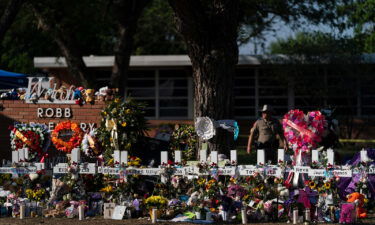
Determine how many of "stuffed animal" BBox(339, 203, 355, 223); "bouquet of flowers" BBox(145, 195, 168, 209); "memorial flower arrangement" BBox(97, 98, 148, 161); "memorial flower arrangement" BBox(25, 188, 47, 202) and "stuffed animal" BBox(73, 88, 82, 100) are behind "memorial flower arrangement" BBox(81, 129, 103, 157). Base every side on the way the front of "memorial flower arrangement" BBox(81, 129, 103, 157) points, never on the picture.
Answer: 1

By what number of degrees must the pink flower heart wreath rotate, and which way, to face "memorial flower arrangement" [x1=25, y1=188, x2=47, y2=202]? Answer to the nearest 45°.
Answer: approximately 90° to its right

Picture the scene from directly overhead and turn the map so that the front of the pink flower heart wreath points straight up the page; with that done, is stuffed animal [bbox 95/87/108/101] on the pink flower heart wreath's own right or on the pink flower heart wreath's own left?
on the pink flower heart wreath's own right

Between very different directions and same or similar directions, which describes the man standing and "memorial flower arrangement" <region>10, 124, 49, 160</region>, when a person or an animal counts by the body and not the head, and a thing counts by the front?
same or similar directions

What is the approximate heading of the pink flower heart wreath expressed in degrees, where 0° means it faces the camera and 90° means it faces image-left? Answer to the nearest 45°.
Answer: approximately 0°

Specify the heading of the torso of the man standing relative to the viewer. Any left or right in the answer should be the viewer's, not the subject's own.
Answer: facing the viewer

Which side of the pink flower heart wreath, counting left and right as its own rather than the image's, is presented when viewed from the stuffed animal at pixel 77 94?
right

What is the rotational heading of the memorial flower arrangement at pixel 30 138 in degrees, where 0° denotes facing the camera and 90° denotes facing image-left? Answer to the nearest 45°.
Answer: approximately 0°

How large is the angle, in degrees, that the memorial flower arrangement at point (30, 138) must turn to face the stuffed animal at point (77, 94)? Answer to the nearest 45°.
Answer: approximately 90° to its left

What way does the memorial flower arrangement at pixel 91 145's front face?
toward the camera

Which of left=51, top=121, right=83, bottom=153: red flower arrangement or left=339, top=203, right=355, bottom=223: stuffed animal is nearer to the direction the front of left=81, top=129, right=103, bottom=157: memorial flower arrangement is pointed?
the stuffed animal

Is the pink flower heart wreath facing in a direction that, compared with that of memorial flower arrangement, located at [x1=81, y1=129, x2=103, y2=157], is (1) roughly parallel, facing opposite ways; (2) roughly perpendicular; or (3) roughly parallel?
roughly parallel

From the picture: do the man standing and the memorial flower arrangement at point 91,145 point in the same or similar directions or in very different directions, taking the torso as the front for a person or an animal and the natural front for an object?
same or similar directions

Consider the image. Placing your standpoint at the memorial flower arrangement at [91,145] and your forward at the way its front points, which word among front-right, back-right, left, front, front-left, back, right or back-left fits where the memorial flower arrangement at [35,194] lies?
front-right
